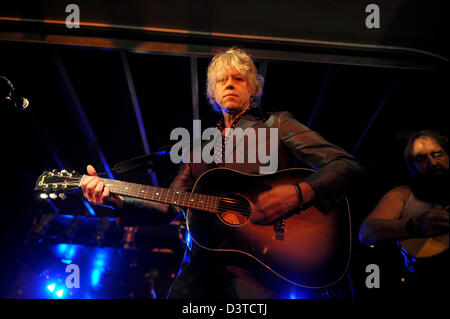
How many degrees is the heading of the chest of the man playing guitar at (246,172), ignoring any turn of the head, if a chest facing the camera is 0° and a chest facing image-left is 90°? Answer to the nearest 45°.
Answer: approximately 45°
